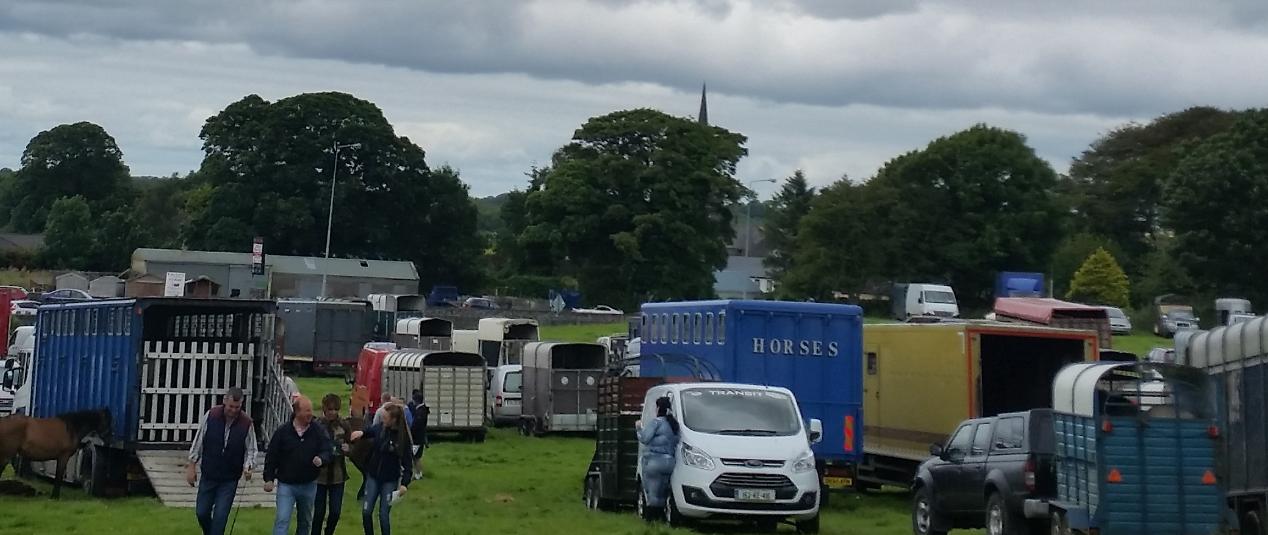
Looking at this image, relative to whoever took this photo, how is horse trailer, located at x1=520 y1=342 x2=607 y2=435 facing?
facing away from the viewer and to the left of the viewer

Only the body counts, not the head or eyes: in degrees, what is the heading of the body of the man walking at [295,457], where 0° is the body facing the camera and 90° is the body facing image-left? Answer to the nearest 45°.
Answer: approximately 0°

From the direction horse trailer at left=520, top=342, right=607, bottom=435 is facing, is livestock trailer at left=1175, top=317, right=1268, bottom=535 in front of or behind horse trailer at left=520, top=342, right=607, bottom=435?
behind

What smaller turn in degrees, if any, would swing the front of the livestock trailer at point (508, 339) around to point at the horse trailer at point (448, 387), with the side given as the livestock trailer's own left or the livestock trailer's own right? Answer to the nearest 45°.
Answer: approximately 135° to the livestock trailer's own left

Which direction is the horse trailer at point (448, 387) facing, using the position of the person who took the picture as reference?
facing away from the viewer and to the left of the viewer

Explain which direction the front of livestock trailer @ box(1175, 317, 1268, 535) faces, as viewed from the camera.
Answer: facing away from the viewer and to the left of the viewer

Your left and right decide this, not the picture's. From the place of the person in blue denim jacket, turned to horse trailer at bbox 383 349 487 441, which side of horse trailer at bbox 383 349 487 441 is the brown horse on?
left

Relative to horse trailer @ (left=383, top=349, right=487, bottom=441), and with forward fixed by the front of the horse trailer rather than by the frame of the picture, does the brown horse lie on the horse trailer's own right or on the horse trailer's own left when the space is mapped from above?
on the horse trailer's own left

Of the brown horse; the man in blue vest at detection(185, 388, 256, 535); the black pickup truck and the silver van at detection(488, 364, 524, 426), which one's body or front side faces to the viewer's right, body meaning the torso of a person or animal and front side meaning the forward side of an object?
the brown horse
